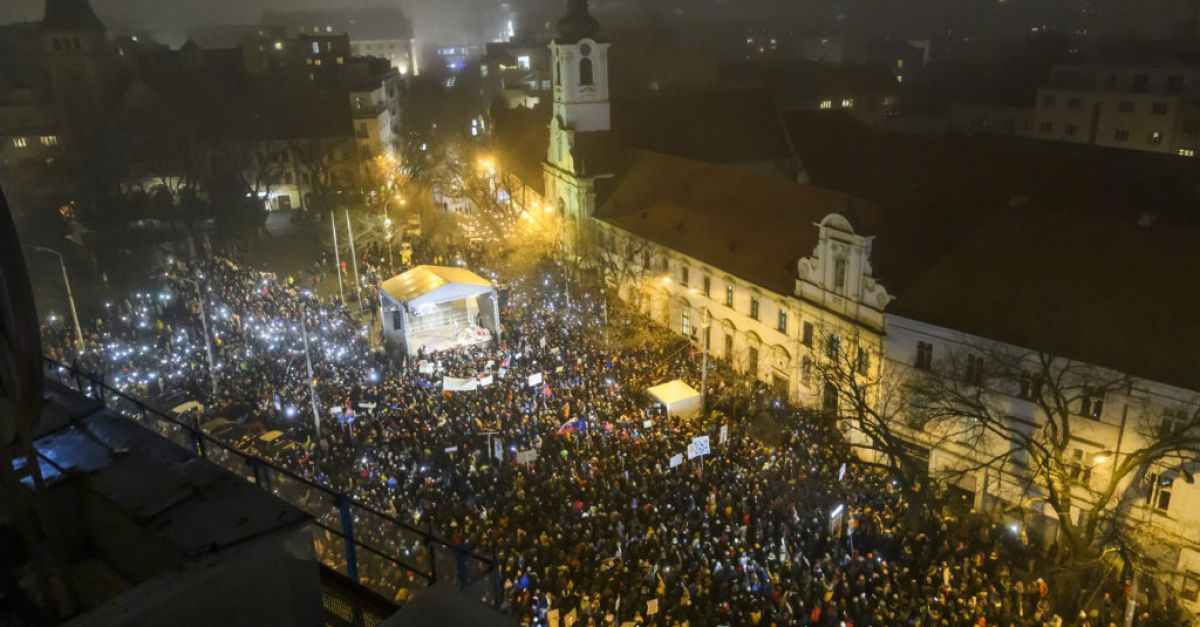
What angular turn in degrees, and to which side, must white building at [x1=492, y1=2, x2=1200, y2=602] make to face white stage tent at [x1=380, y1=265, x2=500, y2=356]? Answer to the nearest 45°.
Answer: approximately 45° to its right

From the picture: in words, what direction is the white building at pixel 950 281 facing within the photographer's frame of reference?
facing the viewer and to the left of the viewer
